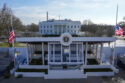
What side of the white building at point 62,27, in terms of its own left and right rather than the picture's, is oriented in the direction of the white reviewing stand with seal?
front

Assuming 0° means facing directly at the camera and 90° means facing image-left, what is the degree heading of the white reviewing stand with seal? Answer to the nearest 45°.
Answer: approximately 0°

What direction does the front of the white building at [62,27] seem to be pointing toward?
toward the camera

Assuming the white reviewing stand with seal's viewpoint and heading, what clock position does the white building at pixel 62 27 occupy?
The white building is roughly at 6 o'clock from the white reviewing stand with seal.

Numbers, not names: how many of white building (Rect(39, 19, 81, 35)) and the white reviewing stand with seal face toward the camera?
2
